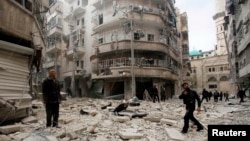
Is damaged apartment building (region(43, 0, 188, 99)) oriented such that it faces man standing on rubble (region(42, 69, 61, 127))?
yes

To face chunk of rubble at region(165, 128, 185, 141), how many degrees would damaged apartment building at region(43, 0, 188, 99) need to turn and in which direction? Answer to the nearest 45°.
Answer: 0° — it already faces it

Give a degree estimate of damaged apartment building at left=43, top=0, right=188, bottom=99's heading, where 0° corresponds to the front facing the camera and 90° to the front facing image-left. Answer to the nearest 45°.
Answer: approximately 0°

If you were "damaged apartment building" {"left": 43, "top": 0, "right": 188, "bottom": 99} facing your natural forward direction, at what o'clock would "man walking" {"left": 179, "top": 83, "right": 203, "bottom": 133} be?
The man walking is roughly at 12 o'clock from the damaged apartment building.

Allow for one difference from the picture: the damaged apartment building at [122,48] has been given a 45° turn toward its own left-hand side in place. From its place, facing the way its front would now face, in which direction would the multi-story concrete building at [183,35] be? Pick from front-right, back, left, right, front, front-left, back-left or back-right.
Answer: left
